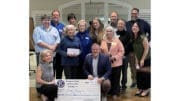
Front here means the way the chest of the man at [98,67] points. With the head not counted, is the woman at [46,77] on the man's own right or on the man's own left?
on the man's own right

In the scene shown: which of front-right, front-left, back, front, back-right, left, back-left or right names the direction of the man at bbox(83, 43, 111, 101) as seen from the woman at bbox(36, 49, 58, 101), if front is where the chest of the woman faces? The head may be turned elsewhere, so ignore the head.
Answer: front-left

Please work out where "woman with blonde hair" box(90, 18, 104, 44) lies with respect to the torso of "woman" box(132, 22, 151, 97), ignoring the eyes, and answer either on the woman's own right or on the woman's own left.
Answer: on the woman's own right

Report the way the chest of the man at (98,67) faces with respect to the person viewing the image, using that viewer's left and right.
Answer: facing the viewer

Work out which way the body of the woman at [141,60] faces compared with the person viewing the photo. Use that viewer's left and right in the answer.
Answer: facing the viewer and to the left of the viewer

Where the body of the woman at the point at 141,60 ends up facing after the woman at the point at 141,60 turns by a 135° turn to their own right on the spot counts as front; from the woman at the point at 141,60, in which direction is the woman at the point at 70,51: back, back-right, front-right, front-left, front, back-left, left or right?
left

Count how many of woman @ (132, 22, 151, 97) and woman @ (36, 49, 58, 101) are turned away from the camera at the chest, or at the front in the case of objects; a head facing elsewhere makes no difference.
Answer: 0

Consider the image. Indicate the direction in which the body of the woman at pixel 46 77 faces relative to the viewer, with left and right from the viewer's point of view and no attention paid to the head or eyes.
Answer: facing the viewer and to the right of the viewer

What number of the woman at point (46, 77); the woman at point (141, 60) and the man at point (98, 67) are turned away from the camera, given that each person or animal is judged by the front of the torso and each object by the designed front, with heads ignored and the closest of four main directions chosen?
0

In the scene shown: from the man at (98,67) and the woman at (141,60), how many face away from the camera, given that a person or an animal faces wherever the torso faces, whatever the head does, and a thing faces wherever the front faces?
0

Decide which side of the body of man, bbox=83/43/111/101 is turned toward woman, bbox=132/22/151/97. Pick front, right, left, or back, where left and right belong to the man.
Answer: left
